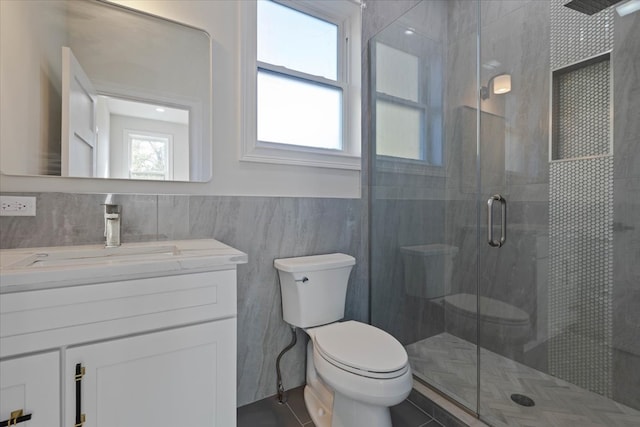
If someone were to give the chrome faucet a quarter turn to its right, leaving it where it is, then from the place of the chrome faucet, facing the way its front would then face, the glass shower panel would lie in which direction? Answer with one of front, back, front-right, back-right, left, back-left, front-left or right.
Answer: back

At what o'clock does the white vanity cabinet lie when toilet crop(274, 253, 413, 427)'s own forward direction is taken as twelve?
The white vanity cabinet is roughly at 3 o'clock from the toilet.

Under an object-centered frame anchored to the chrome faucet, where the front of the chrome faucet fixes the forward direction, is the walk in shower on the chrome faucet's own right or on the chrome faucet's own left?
on the chrome faucet's own left

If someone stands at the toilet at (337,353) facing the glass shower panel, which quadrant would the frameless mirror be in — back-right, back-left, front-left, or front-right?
back-left

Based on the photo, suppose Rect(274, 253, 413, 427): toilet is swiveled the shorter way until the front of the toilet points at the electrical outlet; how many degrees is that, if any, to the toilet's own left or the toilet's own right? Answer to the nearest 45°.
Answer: approximately 135° to the toilet's own right

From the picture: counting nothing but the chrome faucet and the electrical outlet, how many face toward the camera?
2

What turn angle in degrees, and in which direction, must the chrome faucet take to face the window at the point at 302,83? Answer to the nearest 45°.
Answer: approximately 90° to its left

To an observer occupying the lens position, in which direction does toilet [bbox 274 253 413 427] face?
facing the viewer and to the right of the viewer

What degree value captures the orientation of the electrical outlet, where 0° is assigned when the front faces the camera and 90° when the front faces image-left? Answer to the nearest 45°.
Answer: approximately 0°

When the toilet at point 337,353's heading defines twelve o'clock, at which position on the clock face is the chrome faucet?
The chrome faucet is roughly at 4 o'clock from the toilet.

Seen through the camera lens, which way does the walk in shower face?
facing the viewer and to the left of the viewer

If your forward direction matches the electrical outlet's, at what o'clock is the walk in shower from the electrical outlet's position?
The walk in shower is roughly at 10 o'clock from the electrical outlet.

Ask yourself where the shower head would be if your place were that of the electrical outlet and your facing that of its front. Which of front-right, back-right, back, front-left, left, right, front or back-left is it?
front-left
